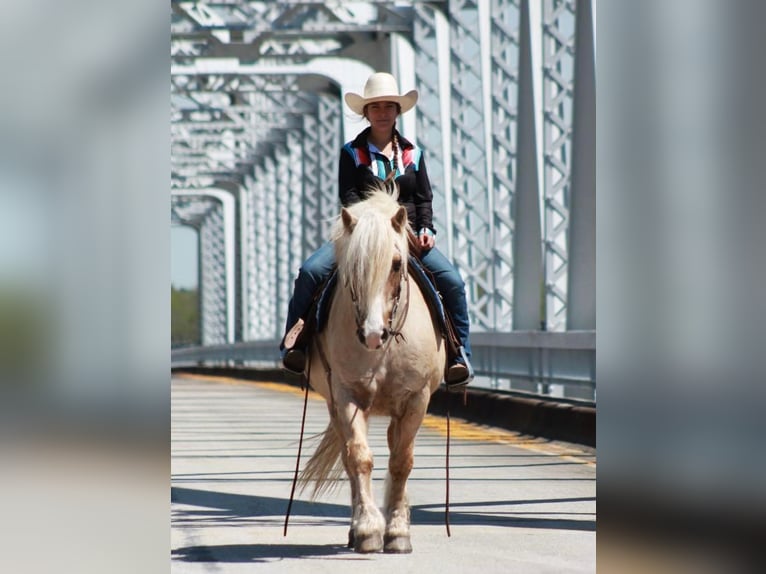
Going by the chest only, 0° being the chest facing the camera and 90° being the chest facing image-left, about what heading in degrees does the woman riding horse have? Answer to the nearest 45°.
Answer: approximately 0°

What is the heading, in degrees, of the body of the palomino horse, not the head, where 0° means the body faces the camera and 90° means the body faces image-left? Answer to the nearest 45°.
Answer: approximately 0°
